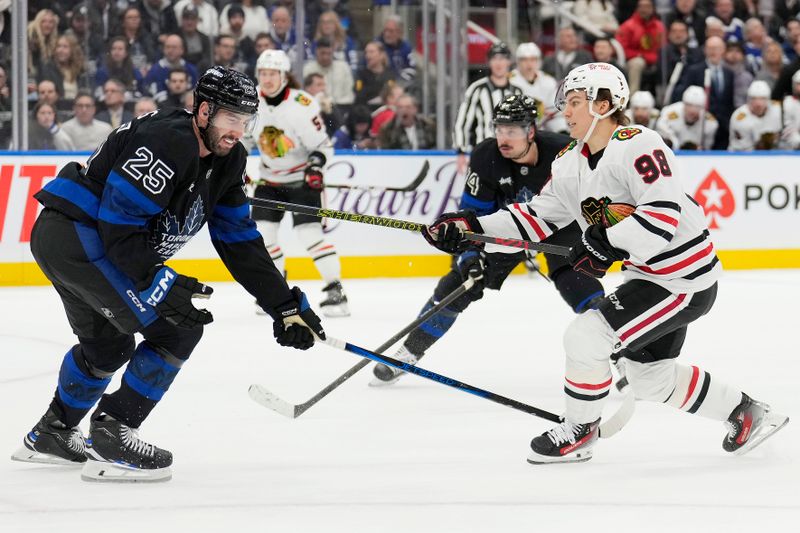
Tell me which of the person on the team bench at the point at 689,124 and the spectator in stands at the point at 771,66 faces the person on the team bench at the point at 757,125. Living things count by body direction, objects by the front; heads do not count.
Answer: the spectator in stands at the point at 771,66

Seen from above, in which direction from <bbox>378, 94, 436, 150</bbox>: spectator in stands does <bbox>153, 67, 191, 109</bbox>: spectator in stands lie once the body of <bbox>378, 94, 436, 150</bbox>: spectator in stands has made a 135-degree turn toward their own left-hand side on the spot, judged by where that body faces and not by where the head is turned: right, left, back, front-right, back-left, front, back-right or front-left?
back-left

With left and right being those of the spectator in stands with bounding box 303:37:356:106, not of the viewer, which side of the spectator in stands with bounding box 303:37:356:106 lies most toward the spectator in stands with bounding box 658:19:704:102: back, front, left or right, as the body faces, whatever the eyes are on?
left

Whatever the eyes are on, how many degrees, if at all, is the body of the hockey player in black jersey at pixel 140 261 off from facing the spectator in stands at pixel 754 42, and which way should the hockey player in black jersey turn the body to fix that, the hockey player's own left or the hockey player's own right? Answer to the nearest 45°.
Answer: approximately 90° to the hockey player's own left

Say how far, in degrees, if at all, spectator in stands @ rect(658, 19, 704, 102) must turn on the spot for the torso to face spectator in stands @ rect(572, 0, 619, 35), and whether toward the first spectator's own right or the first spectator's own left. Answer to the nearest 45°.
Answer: approximately 90° to the first spectator's own right

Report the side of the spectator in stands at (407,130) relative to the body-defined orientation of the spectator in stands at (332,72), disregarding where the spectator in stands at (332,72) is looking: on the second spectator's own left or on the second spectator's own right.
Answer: on the second spectator's own left

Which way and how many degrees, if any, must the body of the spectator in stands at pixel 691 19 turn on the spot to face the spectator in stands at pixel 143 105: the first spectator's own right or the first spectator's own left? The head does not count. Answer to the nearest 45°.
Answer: approximately 45° to the first spectator's own right

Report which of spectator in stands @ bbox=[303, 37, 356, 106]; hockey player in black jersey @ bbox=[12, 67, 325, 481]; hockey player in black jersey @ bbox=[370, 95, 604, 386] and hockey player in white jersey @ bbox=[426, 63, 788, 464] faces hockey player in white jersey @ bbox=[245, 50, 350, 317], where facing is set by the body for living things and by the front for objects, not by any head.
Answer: the spectator in stands

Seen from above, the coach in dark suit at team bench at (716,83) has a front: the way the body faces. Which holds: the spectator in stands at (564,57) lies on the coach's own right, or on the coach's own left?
on the coach's own right
